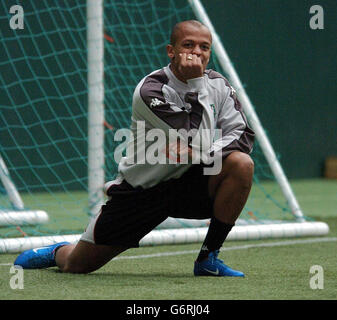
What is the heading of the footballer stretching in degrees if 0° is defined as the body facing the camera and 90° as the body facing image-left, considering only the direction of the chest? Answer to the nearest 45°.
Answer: approximately 315°

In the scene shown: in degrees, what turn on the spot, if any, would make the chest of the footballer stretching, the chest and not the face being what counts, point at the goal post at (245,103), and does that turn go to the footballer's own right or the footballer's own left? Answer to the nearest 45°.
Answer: approximately 135° to the footballer's own left

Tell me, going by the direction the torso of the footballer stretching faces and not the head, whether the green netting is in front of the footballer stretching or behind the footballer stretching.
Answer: behind
